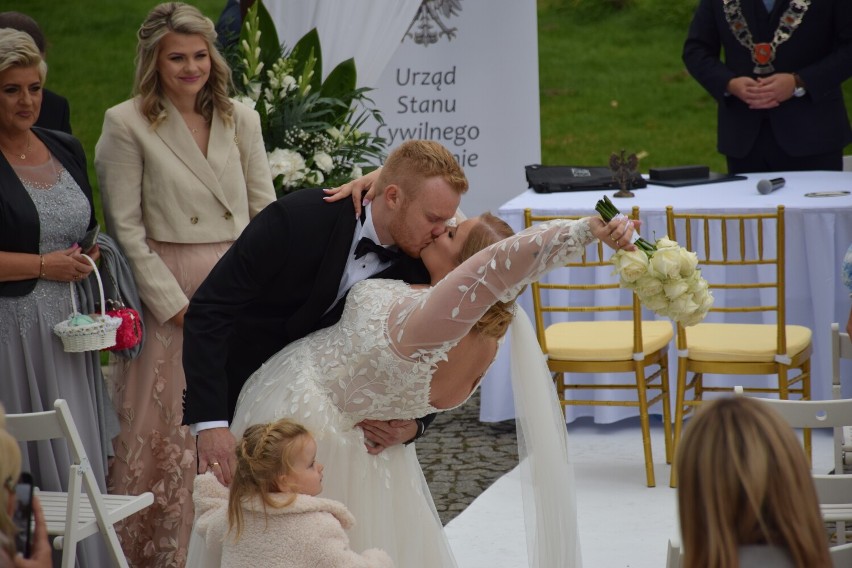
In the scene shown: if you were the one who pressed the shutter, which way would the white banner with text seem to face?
facing the viewer

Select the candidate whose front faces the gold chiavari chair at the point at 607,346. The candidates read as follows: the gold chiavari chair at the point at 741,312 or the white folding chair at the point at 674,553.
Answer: the white folding chair

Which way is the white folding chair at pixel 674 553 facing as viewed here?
away from the camera

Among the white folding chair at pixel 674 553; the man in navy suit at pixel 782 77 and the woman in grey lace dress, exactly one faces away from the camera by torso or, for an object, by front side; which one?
the white folding chair

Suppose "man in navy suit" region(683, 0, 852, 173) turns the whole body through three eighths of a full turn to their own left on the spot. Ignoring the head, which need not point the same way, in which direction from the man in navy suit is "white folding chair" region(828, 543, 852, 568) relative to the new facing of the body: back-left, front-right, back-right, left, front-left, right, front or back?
back-right

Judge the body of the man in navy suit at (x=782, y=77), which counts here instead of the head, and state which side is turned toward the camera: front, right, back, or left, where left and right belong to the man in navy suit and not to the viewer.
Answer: front

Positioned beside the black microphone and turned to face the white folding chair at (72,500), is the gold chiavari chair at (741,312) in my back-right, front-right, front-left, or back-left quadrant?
front-left

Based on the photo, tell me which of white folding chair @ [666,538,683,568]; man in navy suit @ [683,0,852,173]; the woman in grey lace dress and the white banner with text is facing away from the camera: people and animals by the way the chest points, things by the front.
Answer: the white folding chair

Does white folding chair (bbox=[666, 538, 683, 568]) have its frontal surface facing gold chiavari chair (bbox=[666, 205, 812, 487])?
yes

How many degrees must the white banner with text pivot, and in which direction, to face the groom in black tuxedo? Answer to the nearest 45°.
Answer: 0° — it already faces them

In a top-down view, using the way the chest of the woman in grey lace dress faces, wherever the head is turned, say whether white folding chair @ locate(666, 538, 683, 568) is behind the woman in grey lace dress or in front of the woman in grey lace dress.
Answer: in front

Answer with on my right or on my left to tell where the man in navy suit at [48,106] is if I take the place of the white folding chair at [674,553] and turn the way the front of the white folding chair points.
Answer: on my left

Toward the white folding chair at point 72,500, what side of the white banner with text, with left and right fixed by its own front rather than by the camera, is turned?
front
